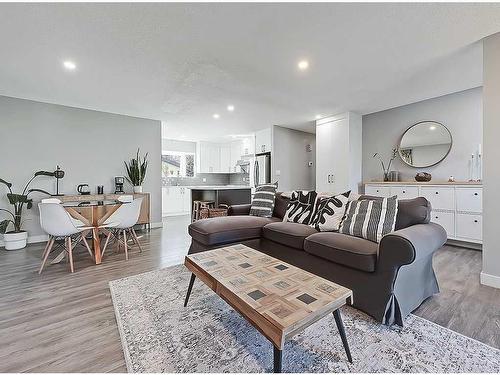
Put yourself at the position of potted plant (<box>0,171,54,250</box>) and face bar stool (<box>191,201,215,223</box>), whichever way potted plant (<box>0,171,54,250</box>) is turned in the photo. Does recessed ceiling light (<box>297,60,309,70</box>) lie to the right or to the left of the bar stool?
right

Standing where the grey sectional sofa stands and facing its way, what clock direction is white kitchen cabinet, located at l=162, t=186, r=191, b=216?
The white kitchen cabinet is roughly at 3 o'clock from the grey sectional sofa.

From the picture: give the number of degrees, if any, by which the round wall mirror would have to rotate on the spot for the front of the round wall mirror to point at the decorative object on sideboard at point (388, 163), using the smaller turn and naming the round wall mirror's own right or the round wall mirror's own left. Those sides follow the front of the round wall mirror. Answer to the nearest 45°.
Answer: approximately 45° to the round wall mirror's own right

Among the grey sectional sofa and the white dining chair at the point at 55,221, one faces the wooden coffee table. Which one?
the grey sectional sofa

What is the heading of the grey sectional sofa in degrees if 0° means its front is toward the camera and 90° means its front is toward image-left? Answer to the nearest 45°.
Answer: approximately 45°

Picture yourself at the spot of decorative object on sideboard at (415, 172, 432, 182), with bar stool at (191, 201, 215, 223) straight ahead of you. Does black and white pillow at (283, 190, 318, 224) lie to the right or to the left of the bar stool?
left

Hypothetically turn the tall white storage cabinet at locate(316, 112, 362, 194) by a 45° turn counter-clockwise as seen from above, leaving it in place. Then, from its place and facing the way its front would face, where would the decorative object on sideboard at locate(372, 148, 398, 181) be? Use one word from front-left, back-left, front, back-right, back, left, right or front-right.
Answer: left
